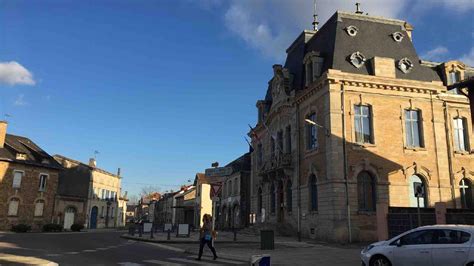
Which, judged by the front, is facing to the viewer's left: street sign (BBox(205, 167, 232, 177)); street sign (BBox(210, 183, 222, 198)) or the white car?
the white car

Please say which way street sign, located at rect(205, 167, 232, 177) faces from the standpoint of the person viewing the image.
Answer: facing the viewer

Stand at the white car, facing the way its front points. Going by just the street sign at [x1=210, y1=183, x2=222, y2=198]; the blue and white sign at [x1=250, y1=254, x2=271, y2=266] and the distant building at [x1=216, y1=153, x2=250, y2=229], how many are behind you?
0

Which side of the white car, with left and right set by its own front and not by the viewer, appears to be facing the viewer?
left

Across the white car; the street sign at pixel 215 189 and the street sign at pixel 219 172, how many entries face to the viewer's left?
1

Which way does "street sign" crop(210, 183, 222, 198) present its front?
toward the camera

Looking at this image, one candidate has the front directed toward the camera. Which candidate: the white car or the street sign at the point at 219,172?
the street sign

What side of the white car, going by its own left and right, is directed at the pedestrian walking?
front

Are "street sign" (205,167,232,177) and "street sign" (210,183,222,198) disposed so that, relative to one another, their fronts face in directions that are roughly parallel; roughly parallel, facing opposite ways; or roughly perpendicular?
roughly parallel

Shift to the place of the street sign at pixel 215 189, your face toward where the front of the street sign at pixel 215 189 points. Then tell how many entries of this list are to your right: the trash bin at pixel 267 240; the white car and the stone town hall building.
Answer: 0

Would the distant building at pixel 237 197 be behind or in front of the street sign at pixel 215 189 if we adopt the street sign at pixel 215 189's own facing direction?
behind

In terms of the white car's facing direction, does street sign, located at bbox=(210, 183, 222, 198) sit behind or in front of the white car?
in front

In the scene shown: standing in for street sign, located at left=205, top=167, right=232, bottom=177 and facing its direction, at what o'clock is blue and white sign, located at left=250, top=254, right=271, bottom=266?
The blue and white sign is roughly at 12 o'clock from the street sign.
